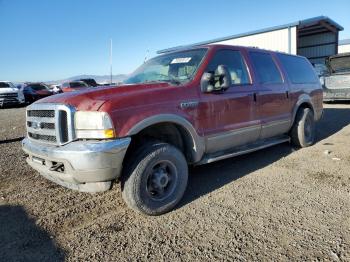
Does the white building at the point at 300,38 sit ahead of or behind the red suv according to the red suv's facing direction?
behind

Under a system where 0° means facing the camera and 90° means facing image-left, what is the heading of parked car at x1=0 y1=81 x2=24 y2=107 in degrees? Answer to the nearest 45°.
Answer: approximately 315°

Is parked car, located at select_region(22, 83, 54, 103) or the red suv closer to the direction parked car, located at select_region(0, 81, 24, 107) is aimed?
the red suv

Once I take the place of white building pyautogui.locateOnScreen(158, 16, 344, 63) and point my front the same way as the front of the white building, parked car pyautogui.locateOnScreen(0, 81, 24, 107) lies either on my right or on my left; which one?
on my right

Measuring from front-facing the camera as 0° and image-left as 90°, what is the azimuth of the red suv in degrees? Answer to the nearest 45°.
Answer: approximately 45°
